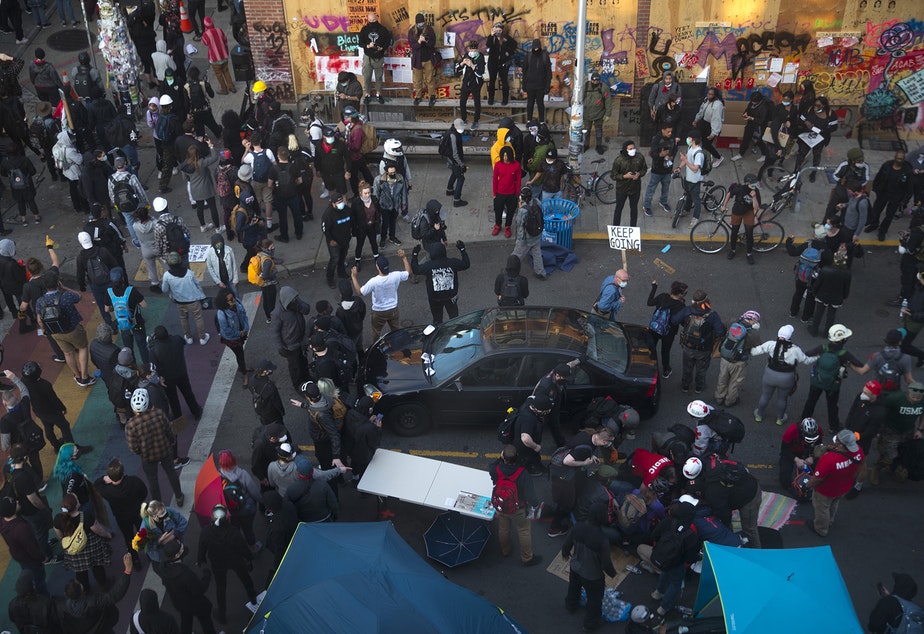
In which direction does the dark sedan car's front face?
to the viewer's left

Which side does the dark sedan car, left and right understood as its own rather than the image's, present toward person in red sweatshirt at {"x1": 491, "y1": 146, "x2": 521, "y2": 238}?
right

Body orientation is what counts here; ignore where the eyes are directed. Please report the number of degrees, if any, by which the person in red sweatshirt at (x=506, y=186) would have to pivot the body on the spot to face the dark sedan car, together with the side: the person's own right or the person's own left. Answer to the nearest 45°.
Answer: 0° — they already face it

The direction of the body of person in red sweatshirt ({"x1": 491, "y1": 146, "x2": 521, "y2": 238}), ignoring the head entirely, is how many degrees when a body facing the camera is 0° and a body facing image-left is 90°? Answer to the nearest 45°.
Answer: approximately 0°

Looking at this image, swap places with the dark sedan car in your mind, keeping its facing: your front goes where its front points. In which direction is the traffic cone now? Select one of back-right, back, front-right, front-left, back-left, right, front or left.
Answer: front-right

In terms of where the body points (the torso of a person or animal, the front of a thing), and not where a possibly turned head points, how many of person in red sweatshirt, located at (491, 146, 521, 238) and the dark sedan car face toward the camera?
1

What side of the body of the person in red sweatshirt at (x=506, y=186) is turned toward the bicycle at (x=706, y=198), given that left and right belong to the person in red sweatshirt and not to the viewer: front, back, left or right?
left

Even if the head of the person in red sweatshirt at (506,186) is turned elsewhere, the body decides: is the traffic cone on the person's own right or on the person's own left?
on the person's own right

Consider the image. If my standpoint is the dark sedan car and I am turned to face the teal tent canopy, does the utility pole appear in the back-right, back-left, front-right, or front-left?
back-left

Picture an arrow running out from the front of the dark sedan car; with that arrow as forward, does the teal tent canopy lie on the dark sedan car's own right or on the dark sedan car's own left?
on the dark sedan car's own left

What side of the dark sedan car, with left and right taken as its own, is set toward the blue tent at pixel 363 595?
left

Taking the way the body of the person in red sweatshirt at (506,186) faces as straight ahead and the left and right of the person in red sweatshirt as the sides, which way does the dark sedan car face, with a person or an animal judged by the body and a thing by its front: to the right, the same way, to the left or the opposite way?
to the right
